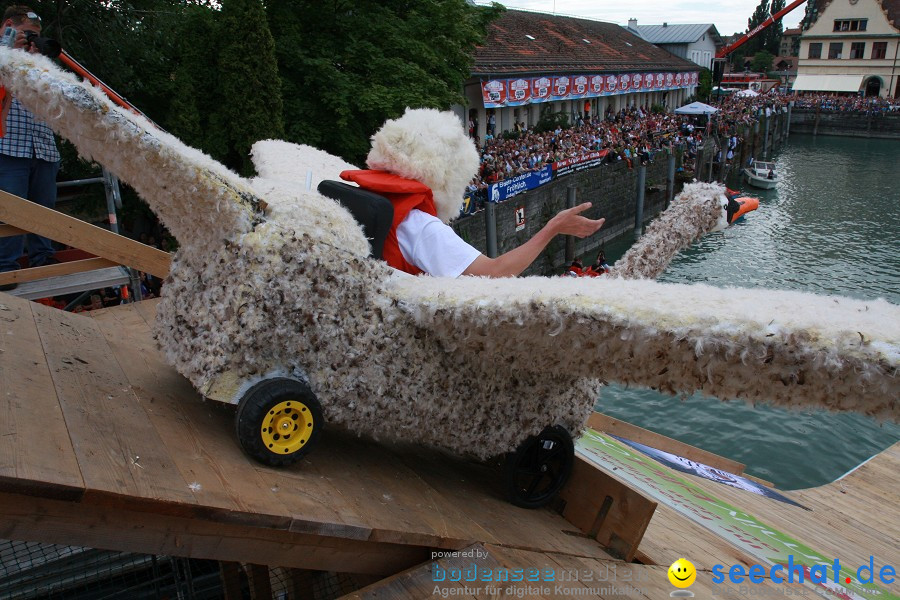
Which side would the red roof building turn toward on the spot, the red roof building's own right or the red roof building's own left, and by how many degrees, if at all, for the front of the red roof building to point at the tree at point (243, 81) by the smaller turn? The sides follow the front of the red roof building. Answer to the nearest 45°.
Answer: approximately 45° to the red roof building's own right

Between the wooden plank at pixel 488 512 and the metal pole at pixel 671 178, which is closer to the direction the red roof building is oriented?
the metal pole

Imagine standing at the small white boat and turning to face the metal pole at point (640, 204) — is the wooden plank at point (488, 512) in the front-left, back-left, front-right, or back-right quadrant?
front-left

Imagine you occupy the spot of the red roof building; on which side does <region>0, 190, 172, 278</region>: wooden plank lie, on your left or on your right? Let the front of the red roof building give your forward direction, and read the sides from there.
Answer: on your right

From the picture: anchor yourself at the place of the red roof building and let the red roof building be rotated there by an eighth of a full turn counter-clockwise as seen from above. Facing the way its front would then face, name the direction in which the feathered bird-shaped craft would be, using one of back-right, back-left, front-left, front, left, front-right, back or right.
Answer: right

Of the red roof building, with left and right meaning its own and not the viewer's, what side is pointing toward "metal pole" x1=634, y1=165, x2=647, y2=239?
front

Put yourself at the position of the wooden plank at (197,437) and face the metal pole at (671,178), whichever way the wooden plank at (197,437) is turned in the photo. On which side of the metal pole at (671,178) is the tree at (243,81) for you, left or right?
left

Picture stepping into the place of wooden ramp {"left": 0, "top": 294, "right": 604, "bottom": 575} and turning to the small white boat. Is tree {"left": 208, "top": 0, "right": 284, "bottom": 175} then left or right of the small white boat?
left

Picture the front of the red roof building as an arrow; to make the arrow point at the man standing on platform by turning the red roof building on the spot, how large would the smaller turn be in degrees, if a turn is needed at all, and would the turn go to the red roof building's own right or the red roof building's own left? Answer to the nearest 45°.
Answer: approximately 45° to the red roof building's own right

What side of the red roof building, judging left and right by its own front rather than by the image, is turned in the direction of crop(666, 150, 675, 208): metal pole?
front

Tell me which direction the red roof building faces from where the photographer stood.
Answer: facing the viewer and to the right of the viewer

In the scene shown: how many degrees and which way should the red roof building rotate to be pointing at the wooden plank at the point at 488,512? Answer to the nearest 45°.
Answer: approximately 45° to its right

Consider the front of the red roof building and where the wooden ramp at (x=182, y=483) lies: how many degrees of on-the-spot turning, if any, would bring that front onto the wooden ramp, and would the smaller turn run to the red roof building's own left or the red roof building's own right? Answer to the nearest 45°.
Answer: approximately 45° to the red roof building's own right

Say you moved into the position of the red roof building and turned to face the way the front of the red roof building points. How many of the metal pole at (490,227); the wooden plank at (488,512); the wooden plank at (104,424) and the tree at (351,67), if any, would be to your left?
0

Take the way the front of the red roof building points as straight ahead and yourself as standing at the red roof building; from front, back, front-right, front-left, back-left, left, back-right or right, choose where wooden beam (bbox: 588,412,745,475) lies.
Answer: front-right

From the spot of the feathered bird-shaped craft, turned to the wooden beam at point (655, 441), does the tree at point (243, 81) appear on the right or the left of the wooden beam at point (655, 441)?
left
